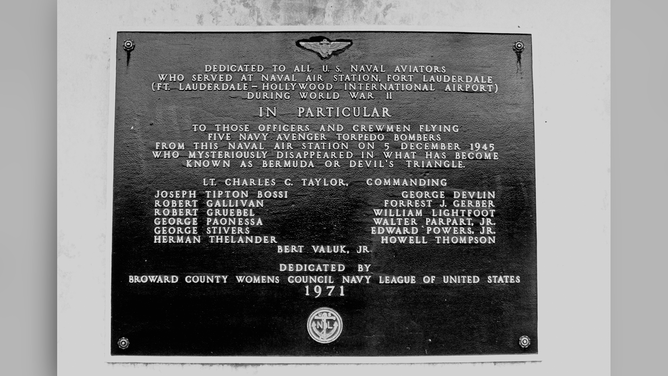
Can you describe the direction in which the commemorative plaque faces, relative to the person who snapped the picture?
facing the viewer
